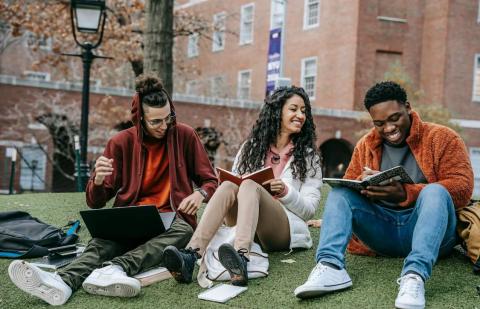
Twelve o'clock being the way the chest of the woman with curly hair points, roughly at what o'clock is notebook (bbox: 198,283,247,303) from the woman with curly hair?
The notebook is roughly at 11 o'clock from the woman with curly hair.

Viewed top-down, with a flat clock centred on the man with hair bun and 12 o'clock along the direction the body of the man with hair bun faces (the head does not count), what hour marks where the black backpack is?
The black backpack is roughly at 4 o'clock from the man with hair bun.

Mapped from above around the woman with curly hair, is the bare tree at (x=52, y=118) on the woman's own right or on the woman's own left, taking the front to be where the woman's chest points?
on the woman's own right

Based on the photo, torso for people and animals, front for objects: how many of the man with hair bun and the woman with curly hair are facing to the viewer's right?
0

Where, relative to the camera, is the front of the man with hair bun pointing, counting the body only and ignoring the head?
toward the camera

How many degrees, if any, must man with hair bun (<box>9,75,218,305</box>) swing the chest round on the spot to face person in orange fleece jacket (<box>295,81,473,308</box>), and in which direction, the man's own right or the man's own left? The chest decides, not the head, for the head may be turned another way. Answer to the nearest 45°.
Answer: approximately 45° to the man's own left

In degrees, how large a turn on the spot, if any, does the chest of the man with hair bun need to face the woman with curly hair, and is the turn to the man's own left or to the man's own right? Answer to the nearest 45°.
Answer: approximately 90° to the man's own left

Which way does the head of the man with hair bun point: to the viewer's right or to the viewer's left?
to the viewer's right

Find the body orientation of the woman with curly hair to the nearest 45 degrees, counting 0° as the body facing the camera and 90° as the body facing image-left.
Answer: approximately 45°

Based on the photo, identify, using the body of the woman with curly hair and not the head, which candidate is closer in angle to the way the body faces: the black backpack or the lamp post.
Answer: the black backpack

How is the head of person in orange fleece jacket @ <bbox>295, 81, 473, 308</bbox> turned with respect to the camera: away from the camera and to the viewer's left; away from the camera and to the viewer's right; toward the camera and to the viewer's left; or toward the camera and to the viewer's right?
toward the camera and to the viewer's left

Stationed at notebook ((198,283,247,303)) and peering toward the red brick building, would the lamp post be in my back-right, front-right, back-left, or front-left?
front-left

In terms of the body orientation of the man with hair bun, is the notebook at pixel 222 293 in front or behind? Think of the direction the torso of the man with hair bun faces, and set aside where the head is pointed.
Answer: in front

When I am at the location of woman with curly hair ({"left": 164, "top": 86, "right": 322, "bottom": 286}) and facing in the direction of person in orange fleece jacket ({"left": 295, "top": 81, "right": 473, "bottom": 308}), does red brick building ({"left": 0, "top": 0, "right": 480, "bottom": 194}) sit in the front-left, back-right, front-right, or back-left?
back-left

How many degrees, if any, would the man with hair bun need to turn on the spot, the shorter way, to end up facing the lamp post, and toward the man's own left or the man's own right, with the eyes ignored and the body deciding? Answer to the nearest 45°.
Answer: approximately 180°

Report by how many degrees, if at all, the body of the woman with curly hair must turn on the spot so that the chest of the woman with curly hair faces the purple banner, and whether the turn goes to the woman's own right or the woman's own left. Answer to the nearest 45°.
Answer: approximately 135° to the woman's own right
